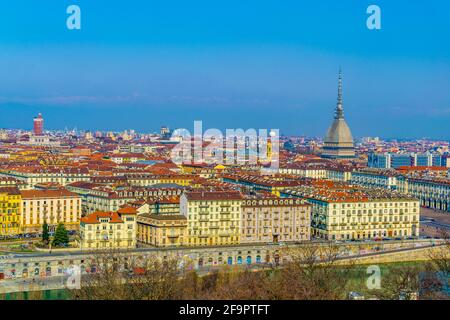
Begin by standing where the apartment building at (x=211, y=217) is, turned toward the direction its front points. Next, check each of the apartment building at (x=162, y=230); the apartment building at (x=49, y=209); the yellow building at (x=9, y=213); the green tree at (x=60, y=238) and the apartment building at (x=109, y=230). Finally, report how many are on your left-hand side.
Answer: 0

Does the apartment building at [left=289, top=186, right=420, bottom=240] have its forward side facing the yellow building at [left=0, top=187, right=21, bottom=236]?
no

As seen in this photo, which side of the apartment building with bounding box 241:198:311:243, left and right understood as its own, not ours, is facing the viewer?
front

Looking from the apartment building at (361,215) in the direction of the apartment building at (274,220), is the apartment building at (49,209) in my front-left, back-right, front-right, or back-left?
front-right

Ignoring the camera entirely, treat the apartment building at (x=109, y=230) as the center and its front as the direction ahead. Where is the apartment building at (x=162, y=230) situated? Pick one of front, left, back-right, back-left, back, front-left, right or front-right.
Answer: left

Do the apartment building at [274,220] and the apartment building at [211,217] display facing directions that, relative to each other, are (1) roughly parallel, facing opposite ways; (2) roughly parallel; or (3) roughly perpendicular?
roughly parallel

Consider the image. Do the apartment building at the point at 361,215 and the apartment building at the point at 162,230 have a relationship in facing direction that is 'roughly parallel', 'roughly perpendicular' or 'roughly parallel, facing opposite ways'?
roughly parallel

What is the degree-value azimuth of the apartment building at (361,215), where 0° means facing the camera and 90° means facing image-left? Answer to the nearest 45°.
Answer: approximately 0°

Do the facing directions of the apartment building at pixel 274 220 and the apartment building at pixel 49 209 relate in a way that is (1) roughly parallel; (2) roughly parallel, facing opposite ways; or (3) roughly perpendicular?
roughly parallel

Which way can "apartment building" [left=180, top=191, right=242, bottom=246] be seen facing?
toward the camera

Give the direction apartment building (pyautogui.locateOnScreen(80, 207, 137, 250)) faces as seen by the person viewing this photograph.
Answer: facing the viewer

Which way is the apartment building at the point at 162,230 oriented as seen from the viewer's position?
toward the camera

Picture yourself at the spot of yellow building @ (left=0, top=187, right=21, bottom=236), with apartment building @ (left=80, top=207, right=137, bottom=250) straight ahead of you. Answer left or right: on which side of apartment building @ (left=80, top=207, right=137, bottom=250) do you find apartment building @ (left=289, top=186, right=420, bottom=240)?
left

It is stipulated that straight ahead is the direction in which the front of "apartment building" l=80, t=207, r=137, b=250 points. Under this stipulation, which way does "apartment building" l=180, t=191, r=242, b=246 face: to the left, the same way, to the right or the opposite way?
the same way
